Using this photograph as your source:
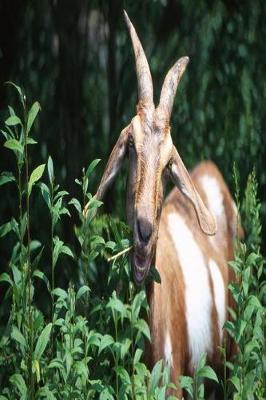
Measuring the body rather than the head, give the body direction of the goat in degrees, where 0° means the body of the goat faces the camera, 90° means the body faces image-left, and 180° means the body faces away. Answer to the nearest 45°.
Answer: approximately 45°
